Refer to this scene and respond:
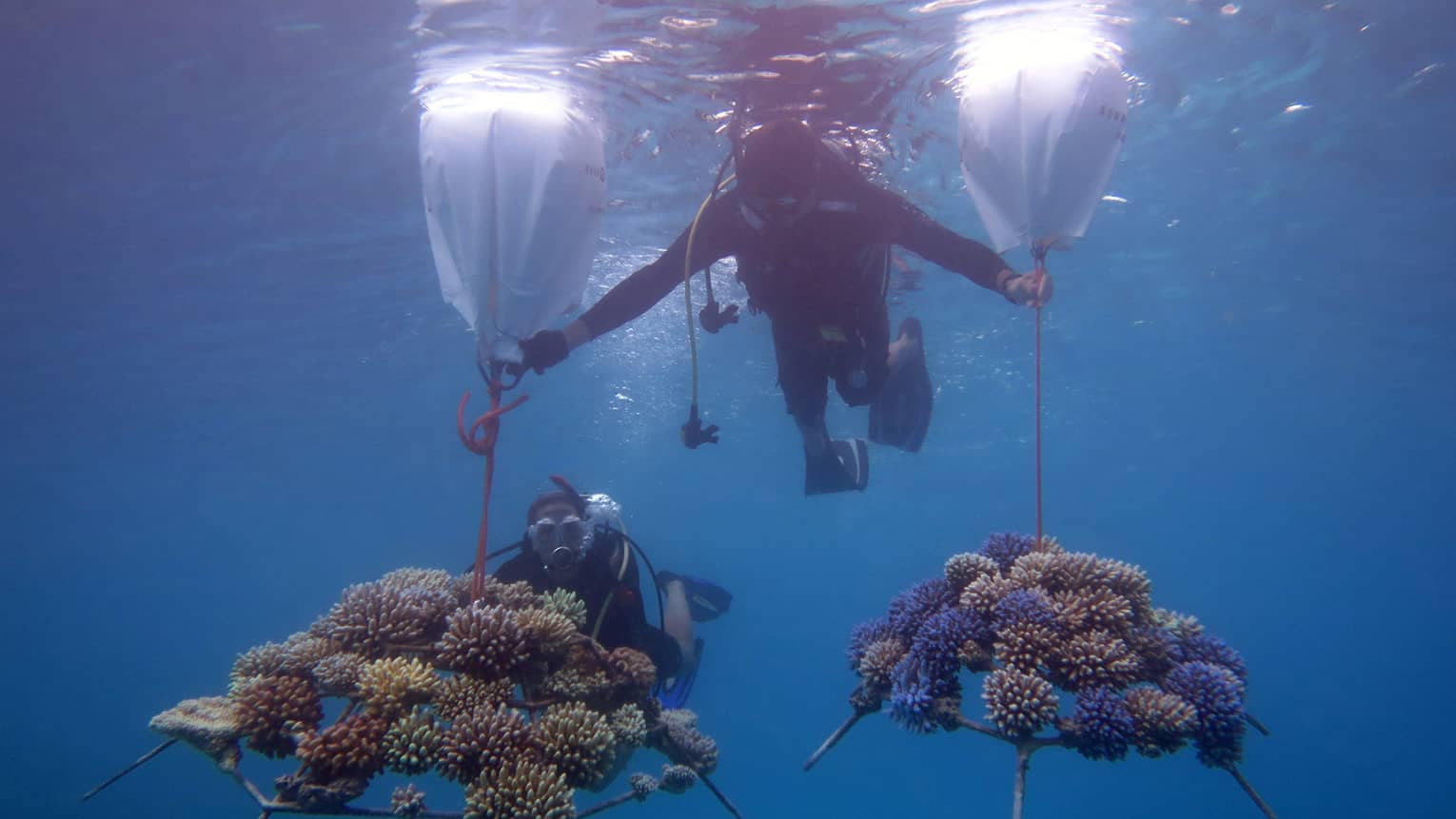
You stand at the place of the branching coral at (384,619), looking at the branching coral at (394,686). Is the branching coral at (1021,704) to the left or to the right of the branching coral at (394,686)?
left

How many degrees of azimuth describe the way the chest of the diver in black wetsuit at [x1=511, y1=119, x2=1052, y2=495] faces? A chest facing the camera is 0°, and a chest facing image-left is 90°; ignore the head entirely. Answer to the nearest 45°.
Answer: approximately 0°
